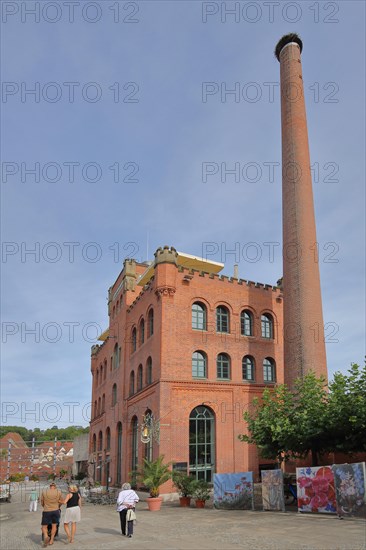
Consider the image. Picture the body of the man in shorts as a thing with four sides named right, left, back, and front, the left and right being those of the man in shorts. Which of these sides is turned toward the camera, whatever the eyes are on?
back

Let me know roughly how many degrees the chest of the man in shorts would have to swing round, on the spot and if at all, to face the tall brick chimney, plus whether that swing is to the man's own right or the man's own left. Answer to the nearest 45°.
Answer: approximately 45° to the man's own right

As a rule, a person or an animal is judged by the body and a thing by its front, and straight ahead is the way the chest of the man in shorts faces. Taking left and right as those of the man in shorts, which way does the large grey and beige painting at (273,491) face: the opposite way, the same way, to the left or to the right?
the opposite way

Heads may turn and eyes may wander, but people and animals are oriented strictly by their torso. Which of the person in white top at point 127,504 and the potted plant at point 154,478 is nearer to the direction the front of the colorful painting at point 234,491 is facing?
the person in white top

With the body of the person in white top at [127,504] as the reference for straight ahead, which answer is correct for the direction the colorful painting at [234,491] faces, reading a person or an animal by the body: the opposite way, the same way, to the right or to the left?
the opposite way

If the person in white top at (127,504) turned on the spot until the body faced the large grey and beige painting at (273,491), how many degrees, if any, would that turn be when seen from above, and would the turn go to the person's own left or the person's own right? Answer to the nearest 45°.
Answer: approximately 45° to the person's own right

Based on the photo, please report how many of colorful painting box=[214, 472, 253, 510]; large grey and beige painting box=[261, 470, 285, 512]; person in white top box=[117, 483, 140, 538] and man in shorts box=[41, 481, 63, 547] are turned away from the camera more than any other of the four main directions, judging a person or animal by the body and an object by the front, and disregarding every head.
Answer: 2

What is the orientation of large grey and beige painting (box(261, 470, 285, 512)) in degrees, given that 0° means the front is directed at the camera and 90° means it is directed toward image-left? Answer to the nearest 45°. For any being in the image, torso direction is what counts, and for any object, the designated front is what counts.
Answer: approximately 0°

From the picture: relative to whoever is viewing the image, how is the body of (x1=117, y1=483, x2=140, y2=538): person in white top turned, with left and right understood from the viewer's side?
facing away from the viewer

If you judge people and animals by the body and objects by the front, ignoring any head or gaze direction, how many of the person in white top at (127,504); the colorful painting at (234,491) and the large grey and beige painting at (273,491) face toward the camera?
2
